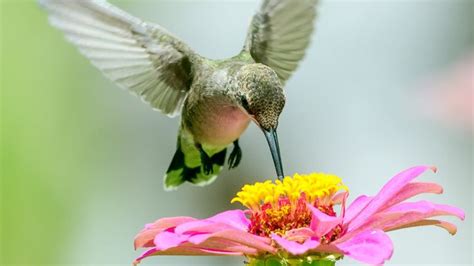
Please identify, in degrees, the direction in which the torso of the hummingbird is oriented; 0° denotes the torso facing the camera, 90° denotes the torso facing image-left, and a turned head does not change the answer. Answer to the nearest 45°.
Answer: approximately 315°

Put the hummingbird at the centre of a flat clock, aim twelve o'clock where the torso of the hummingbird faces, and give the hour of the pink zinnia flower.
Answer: The pink zinnia flower is roughly at 1 o'clock from the hummingbird.
